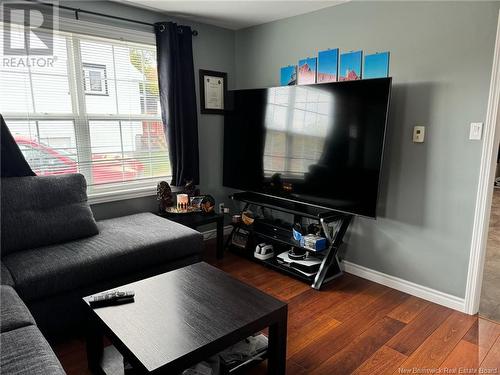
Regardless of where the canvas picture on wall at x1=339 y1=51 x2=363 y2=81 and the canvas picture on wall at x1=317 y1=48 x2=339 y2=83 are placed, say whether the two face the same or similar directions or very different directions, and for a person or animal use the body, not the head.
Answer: same or similar directions

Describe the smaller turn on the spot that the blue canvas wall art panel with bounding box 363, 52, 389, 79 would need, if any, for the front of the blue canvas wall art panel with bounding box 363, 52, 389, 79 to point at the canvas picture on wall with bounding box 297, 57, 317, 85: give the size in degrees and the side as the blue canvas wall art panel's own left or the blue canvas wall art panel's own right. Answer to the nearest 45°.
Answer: approximately 90° to the blue canvas wall art panel's own right

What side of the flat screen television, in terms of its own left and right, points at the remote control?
front

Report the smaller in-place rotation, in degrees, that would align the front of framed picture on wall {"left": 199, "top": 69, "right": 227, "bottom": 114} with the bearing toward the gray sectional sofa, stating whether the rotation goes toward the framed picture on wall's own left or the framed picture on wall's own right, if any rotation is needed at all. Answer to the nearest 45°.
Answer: approximately 90° to the framed picture on wall's own right

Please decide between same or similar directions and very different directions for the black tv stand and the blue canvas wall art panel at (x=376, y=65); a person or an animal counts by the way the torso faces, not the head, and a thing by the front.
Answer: same or similar directions

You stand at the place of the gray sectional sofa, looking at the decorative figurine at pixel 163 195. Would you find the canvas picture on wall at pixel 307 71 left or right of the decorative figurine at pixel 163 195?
right

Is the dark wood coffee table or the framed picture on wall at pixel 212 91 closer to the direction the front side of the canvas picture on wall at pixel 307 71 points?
the dark wood coffee table

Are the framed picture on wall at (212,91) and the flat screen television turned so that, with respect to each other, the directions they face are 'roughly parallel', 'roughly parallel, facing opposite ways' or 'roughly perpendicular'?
roughly perpendicular

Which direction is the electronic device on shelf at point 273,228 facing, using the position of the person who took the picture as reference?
facing the viewer and to the left of the viewer

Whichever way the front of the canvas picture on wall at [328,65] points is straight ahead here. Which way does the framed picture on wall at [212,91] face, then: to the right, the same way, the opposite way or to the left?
to the left

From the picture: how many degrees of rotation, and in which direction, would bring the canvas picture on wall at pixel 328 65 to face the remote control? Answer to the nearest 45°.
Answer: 0° — it already faces it

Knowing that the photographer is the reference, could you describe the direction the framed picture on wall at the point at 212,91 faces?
facing the viewer and to the right of the viewer

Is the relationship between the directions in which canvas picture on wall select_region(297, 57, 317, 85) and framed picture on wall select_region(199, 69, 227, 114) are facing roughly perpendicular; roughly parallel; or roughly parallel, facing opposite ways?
roughly perpendicular

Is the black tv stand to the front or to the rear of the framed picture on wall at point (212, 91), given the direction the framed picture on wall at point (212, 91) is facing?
to the front

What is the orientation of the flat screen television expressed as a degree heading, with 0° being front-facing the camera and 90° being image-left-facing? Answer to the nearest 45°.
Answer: approximately 45°

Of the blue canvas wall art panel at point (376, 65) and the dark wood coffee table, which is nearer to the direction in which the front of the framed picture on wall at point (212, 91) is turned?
the blue canvas wall art panel
